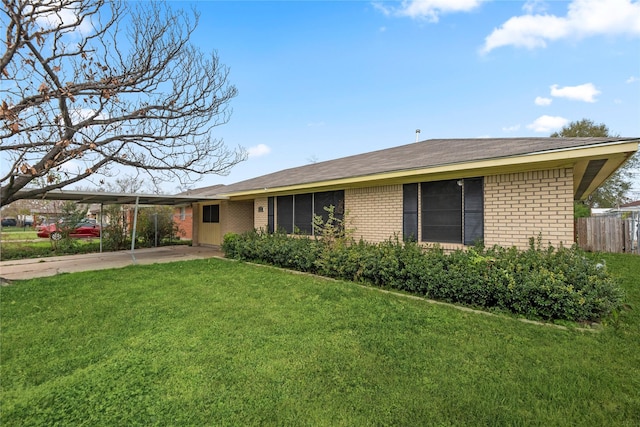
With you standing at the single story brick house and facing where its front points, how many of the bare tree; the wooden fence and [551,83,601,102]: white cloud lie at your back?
2

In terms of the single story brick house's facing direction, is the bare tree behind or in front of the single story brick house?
in front

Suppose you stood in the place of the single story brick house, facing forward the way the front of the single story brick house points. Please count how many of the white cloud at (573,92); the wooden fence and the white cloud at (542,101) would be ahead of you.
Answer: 0

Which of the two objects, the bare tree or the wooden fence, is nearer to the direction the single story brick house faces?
the bare tree

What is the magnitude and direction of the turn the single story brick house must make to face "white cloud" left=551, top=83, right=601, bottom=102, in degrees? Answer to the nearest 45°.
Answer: approximately 180°

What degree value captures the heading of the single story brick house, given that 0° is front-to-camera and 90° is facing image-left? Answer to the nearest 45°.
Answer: approximately 45°

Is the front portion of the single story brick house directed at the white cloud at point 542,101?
no
